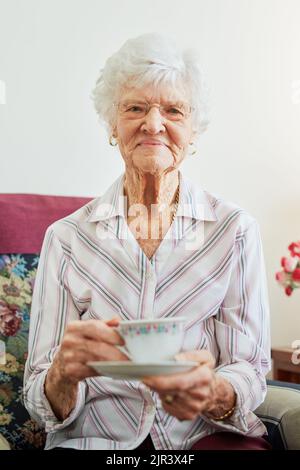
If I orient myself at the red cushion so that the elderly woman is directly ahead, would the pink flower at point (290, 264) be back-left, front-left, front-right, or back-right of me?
front-left

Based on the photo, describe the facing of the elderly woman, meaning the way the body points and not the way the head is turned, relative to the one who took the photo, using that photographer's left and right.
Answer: facing the viewer

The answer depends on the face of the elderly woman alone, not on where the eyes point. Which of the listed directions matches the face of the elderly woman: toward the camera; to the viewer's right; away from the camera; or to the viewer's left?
toward the camera

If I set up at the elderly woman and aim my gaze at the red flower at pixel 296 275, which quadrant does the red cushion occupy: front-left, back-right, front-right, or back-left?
back-left
